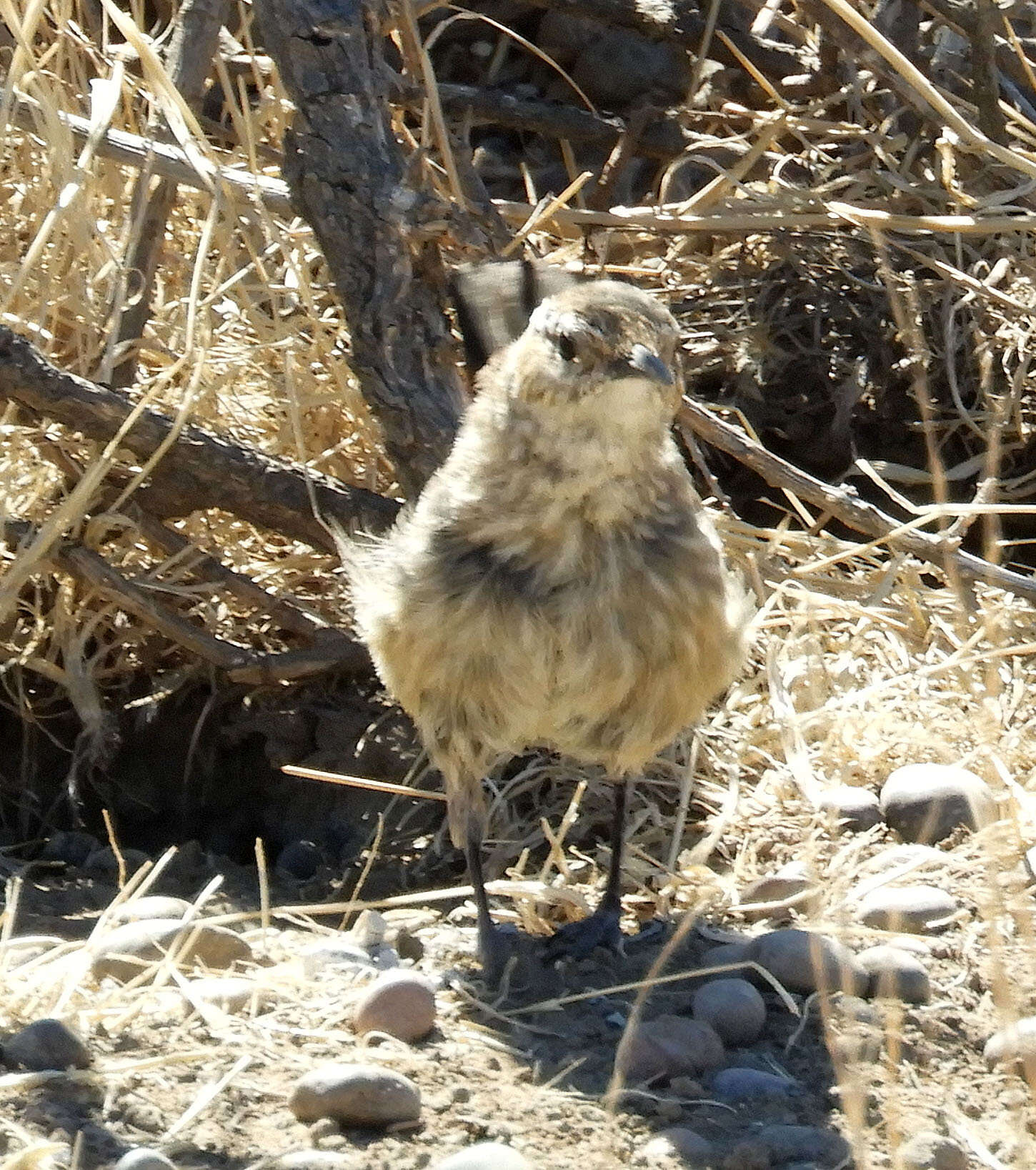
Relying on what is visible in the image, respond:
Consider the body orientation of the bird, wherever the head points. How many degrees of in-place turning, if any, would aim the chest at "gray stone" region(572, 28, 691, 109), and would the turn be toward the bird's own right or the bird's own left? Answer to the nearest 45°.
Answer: approximately 180°

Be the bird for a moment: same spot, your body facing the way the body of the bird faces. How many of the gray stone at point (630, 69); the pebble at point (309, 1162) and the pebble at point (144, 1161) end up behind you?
1

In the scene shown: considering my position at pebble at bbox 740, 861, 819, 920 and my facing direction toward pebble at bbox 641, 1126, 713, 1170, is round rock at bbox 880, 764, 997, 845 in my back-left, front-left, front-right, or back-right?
back-left

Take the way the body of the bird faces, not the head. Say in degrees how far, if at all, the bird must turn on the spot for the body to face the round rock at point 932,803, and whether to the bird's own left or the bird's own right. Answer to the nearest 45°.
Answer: approximately 135° to the bird's own left

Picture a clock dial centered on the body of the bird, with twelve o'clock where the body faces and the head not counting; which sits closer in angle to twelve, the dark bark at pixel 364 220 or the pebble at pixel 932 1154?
the pebble

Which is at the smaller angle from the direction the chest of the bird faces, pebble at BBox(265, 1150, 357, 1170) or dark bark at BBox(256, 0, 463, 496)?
the pebble

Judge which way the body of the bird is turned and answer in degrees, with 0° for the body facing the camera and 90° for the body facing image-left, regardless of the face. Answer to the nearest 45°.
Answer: approximately 0°

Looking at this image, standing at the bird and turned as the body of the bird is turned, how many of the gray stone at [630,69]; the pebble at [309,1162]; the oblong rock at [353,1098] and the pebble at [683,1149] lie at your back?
1
